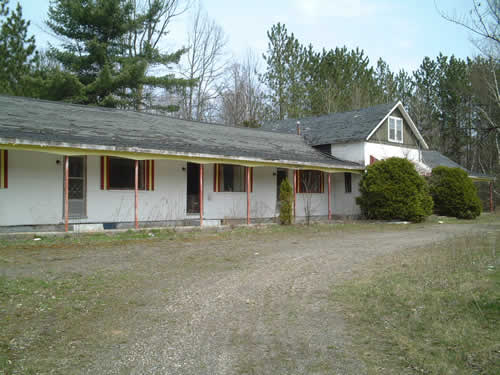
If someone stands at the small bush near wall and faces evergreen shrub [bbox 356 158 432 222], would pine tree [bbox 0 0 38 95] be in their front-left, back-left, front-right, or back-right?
back-left

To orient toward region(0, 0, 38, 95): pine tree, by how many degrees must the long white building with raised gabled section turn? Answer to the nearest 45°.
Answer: approximately 180°

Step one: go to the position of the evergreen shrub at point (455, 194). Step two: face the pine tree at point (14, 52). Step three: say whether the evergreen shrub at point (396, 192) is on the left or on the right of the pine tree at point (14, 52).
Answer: left

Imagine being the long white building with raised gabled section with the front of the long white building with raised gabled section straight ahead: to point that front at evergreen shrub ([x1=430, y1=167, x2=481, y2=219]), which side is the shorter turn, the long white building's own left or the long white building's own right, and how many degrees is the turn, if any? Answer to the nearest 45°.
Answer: approximately 90° to the long white building's own left

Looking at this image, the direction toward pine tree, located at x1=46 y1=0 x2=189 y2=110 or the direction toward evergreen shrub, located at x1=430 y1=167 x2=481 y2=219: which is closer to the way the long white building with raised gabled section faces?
the evergreen shrub

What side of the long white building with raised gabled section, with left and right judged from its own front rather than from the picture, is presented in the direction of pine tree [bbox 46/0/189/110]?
back

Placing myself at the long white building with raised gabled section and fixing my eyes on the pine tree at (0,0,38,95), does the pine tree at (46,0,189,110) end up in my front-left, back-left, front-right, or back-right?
front-right

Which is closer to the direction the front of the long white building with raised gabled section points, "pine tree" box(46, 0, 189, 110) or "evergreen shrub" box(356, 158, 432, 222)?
the evergreen shrub

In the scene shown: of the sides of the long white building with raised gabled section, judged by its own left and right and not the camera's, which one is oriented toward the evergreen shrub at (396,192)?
left

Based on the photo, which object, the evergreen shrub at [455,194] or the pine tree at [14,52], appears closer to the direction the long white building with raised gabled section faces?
the evergreen shrub

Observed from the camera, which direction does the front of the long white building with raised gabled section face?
facing the viewer and to the right of the viewer
